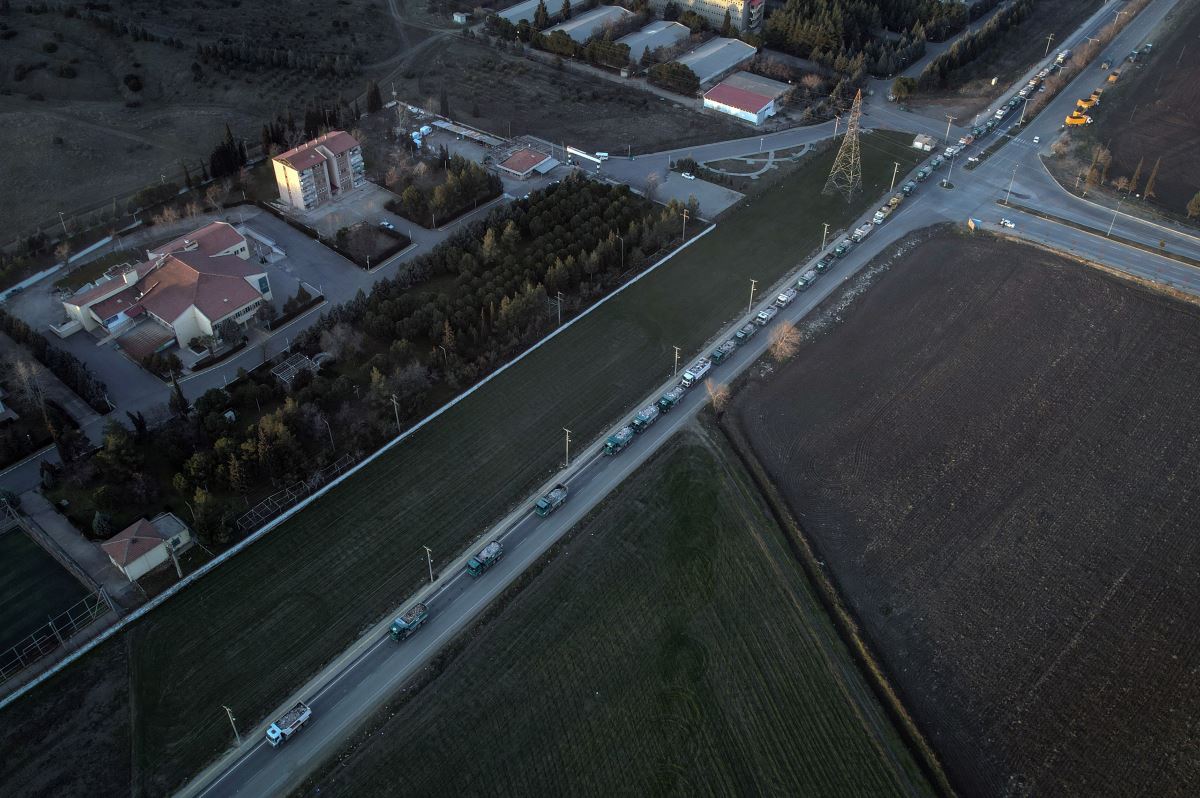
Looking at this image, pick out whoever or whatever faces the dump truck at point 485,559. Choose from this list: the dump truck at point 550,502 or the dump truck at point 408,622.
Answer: the dump truck at point 550,502

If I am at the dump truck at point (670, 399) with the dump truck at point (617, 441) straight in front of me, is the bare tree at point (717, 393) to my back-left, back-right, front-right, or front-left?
back-left

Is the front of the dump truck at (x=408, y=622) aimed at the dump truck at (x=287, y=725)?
yes

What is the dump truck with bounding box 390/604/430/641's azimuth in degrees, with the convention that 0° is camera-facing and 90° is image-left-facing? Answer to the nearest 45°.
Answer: approximately 45°

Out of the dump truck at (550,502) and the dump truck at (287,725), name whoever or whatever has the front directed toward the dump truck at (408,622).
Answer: the dump truck at (550,502)

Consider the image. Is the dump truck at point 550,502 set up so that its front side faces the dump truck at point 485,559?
yes

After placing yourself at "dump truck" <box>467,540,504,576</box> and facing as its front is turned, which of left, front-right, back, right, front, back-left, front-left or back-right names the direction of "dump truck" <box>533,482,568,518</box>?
back

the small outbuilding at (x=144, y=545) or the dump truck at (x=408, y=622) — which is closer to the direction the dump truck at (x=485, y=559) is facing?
the dump truck at (x=408, y=622)

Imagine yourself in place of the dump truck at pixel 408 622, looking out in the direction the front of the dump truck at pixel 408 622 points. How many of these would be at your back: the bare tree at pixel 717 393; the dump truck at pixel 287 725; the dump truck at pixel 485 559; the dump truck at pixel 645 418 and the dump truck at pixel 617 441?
4

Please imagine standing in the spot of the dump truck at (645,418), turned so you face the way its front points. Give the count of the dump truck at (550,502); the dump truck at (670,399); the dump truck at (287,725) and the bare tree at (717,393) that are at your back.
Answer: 2

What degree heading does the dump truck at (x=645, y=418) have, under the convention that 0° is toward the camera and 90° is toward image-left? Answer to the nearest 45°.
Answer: approximately 45°

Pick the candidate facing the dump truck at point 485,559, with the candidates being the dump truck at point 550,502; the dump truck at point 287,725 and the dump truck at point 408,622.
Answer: the dump truck at point 550,502

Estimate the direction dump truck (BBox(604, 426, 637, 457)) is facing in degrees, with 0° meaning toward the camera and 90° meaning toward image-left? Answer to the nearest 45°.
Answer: approximately 45°

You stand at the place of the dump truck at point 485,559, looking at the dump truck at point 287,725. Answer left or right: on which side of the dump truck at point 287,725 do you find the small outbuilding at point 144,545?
right
